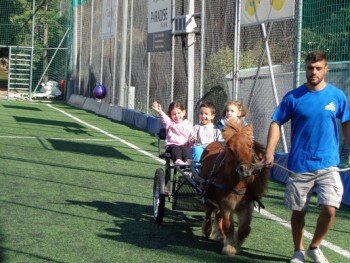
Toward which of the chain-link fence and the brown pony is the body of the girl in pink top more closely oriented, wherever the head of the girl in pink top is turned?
the brown pony

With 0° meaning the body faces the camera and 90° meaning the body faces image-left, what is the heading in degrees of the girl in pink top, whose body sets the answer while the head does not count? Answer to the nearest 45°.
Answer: approximately 0°

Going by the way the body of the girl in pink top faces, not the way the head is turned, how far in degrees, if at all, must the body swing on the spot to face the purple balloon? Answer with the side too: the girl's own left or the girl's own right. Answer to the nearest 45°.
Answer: approximately 180°

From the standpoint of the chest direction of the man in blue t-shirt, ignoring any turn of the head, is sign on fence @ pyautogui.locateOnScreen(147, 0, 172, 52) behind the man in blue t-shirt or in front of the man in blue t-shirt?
behind

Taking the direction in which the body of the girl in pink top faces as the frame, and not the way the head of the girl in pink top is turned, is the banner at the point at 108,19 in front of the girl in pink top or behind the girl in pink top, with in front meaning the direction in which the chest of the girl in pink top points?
behind

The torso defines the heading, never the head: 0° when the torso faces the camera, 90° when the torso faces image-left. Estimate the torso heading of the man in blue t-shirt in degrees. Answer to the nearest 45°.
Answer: approximately 0°

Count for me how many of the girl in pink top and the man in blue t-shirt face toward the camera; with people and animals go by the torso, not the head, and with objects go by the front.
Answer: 2

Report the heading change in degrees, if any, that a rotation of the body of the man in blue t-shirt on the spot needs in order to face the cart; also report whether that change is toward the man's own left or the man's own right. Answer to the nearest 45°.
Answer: approximately 135° to the man's own right

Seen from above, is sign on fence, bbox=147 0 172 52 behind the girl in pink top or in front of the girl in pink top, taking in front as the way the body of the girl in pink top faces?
behind

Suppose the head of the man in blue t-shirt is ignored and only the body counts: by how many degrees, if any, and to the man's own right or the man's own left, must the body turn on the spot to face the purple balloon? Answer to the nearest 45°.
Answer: approximately 180°
